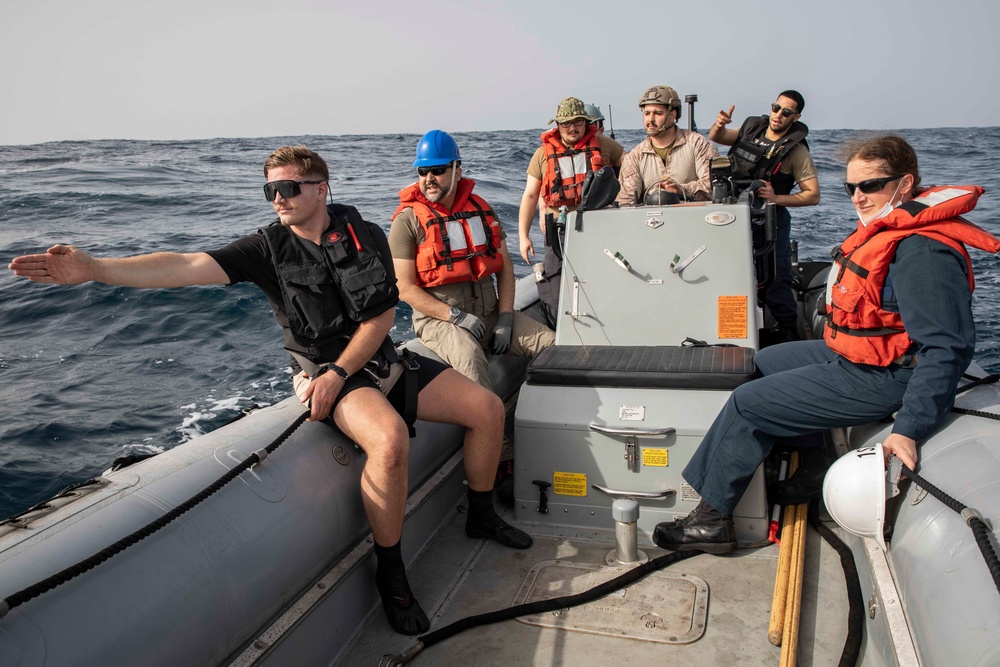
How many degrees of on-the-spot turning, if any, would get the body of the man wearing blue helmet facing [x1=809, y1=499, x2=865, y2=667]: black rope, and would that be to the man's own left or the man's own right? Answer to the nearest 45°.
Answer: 0° — they already face it

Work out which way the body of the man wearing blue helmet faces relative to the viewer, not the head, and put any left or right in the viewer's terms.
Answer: facing the viewer and to the right of the viewer

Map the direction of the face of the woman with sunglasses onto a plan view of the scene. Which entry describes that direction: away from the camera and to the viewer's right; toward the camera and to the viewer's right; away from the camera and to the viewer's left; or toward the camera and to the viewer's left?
toward the camera and to the viewer's left

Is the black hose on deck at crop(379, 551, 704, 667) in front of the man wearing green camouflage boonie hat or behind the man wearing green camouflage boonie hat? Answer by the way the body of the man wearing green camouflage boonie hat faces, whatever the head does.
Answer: in front

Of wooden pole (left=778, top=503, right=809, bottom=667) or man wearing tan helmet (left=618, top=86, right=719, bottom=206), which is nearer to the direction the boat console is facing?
the wooden pole

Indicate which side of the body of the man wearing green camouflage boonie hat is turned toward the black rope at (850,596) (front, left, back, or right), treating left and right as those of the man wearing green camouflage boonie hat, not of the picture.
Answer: front

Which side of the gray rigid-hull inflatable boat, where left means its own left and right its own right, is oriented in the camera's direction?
front

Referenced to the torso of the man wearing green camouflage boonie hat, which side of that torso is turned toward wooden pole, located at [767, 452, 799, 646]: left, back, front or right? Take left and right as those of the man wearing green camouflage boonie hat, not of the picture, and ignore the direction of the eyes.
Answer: front

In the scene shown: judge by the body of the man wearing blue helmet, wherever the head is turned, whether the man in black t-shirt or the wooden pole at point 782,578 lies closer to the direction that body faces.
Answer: the wooden pole

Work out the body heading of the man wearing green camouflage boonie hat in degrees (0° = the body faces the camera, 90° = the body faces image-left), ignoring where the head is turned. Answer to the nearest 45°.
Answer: approximately 0°
